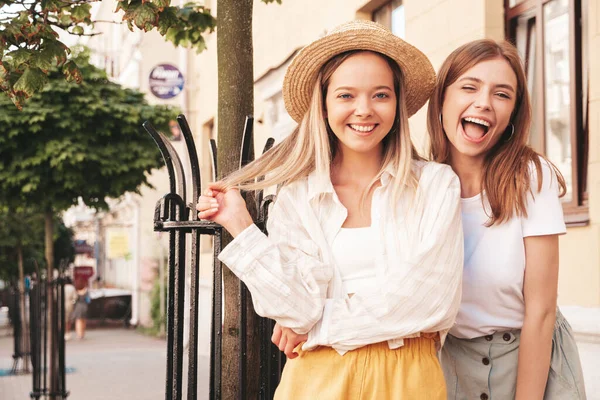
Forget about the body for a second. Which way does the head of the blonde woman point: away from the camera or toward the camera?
toward the camera

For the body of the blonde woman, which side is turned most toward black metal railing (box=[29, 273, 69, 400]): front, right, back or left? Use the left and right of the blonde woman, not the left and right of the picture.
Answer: back

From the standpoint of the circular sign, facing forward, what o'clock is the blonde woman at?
The blonde woman is roughly at 12 o'clock from the circular sign.

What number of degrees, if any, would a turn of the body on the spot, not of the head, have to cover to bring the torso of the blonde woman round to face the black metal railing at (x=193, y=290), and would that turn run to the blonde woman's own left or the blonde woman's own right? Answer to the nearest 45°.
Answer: approximately 135° to the blonde woman's own right

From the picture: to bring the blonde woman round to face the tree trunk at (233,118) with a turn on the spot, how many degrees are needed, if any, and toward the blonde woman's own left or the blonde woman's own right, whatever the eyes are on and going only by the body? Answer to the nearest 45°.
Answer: approximately 180°

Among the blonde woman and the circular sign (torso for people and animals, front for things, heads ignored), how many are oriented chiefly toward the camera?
2

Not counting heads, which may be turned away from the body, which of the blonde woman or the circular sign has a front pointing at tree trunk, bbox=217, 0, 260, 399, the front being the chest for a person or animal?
the circular sign

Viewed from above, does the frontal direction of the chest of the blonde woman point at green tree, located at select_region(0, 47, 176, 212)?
no

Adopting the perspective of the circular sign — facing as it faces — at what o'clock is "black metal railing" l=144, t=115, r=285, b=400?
The black metal railing is roughly at 12 o'clock from the circular sign.

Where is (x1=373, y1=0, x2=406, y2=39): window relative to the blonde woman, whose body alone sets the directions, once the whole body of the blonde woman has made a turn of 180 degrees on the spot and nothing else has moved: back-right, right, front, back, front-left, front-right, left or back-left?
front

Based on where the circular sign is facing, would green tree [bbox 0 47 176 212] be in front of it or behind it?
in front

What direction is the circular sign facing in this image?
toward the camera

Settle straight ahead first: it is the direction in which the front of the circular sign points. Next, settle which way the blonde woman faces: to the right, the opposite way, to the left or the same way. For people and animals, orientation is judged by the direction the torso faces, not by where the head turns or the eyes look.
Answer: the same way

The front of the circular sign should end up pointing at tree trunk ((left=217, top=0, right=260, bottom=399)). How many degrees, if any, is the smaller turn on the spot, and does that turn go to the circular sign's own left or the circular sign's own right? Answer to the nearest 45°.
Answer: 0° — it already faces it
